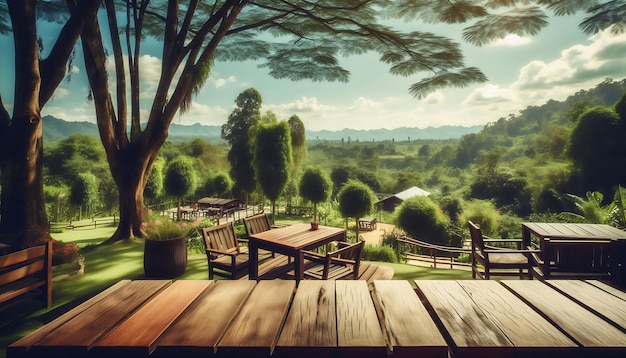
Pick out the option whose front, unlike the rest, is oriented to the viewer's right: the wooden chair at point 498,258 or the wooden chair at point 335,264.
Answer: the wooden chair at point 498,258

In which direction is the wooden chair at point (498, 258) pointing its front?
to the viewer's right

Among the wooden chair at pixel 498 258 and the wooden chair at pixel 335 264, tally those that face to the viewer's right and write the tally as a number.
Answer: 1

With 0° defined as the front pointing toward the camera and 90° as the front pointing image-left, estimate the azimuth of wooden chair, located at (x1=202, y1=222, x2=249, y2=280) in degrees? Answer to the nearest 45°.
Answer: approximately 315°

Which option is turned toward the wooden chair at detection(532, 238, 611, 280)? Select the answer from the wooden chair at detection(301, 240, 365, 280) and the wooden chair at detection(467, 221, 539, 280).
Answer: the wooden chair at detection(467, 221, 539, 280)

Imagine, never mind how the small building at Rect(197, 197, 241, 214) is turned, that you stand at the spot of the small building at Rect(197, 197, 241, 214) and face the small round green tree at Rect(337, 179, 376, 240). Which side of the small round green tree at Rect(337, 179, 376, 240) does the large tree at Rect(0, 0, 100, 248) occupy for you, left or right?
right

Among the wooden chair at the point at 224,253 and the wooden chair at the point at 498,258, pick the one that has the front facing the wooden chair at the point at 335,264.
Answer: the wooden chair at the point at 224,253
